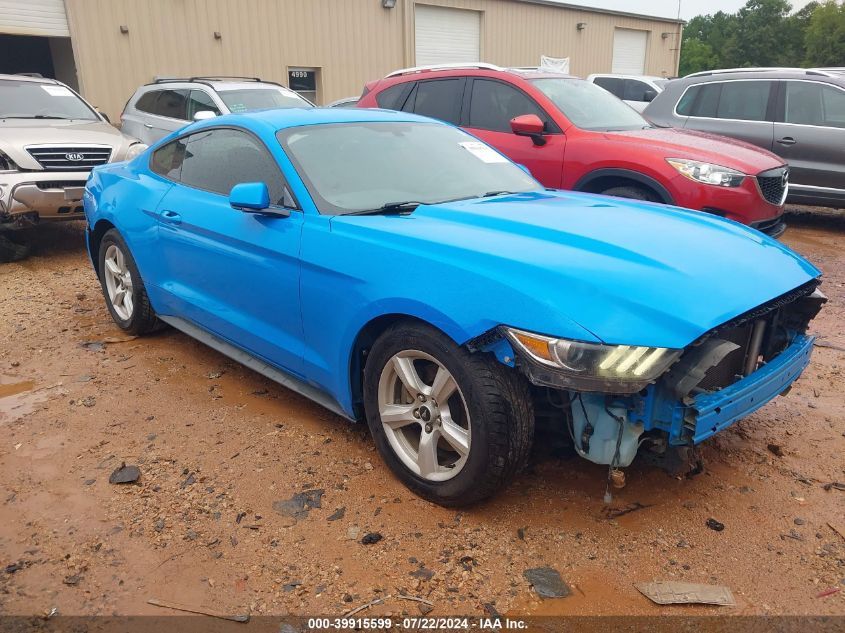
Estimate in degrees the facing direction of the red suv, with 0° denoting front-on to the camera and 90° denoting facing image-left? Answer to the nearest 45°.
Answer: approximately 315°

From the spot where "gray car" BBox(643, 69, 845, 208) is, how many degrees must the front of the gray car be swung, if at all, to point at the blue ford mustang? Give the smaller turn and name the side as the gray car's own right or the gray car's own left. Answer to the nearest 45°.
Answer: approximately 90° to the gray car's own right

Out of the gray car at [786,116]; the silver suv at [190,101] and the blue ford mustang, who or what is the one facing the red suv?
the silver suv

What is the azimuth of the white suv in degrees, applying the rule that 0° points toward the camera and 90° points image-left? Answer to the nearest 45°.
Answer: approximately 315°

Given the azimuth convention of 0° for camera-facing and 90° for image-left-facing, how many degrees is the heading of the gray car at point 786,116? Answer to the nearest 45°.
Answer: approximately 270°

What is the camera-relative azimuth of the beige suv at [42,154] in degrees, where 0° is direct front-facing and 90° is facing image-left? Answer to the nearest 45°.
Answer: approximately 315°

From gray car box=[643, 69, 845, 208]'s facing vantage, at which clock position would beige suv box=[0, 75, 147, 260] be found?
The beige suv is roughly at 5 o'clock from the gray car.
